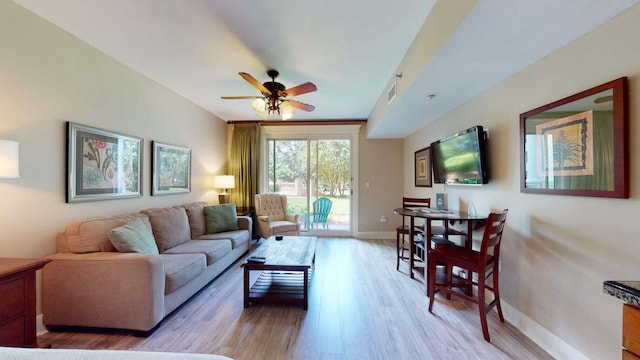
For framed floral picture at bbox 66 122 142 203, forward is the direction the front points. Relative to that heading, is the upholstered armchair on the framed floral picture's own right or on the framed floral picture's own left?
on the framed floral picture's own left

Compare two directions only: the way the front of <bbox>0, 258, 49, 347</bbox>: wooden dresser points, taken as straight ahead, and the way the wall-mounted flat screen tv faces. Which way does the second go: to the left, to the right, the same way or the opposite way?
the opposite way

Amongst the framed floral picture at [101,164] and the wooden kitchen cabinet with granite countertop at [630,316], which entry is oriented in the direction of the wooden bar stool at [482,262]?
the framed floral picture

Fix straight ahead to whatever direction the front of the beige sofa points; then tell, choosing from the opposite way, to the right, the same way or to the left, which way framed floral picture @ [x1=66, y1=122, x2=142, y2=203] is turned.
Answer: the same way

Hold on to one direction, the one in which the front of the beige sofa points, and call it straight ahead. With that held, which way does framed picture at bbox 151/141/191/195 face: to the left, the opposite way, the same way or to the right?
the same way

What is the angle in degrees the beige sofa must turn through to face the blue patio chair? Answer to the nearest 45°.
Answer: approximately 90° to its left

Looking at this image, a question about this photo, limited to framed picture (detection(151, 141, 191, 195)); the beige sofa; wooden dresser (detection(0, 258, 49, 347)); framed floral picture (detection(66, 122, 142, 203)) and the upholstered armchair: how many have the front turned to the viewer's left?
0

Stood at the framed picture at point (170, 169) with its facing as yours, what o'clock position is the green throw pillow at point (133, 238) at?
The green throw pillow is roughly at 2 o'clock from the framed picture.

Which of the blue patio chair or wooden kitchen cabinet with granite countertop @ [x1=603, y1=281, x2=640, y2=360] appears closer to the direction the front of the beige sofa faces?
the wooden kitchen cabinet with granite countertop

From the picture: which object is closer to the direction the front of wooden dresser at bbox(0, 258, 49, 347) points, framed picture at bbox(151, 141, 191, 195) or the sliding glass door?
the sliding glass door

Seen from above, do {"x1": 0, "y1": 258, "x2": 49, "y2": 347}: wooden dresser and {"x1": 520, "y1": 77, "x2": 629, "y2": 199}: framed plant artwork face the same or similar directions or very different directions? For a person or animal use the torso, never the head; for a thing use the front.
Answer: very different directions

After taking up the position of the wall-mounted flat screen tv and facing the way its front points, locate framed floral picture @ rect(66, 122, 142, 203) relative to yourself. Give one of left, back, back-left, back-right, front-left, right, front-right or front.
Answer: front

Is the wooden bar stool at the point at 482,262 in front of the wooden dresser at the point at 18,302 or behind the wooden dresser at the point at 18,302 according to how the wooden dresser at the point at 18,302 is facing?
in front

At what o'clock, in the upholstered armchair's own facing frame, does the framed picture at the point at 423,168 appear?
The framed picture is roughly at 11 o'clock from the upholstered armchair.

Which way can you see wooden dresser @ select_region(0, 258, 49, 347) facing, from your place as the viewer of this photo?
facing the viewer and to the right of the viewer

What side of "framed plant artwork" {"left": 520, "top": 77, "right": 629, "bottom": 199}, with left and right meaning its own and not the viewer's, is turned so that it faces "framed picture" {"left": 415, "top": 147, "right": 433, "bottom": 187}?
right

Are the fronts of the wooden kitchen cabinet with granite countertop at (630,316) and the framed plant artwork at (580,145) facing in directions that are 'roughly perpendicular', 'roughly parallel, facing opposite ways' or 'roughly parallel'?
roughly parallel

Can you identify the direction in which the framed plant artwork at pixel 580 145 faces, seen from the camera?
facing the viewer and to the left of the viewer

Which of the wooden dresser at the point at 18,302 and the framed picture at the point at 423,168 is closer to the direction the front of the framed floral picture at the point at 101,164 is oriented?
the framed picture
